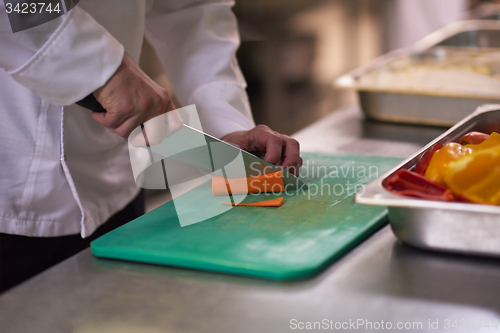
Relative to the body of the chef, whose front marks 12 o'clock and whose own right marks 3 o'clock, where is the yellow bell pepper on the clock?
The yellow bell pepper is roughly at 12 o'clock from the chef.

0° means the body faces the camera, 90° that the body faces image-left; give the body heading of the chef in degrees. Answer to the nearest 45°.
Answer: approximately 315°

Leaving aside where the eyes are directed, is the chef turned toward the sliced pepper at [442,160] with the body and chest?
yes

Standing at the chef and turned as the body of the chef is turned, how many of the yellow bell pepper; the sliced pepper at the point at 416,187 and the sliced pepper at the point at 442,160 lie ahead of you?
3

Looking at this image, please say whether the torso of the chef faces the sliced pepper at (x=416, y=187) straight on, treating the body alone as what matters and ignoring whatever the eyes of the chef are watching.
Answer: yes
